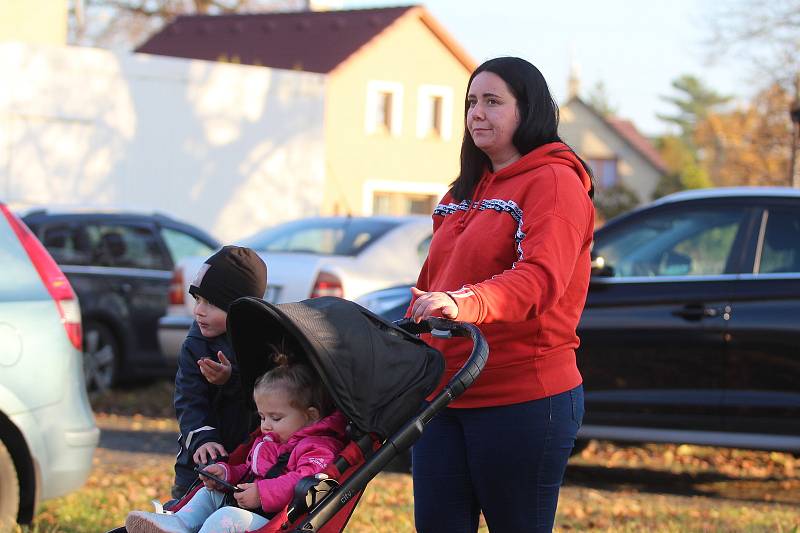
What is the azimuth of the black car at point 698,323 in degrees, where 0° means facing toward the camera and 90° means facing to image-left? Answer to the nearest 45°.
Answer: approximately 90°

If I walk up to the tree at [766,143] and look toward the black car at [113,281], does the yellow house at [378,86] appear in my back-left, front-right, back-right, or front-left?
front-right

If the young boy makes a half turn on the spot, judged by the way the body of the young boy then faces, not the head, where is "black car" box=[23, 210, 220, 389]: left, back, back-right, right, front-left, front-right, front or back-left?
front-left

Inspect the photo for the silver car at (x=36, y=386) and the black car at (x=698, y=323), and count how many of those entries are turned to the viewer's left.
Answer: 2

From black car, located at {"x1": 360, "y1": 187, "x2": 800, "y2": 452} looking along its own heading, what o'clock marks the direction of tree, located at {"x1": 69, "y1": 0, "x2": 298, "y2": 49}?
The tree is roughly at 2 o'clock from the black car.

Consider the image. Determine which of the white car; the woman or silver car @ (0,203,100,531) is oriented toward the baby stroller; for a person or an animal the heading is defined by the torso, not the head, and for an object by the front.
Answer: the woman

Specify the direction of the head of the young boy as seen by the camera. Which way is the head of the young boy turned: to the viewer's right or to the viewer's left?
to the viewer's left

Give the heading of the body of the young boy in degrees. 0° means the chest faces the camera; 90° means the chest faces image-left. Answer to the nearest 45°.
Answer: approximately 45°

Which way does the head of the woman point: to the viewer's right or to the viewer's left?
to the viewer's left

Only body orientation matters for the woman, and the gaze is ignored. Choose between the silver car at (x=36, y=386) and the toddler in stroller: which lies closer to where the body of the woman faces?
the toddler in stroller

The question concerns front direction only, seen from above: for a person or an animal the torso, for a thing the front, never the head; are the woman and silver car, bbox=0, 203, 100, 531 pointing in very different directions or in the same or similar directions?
same or similar directions

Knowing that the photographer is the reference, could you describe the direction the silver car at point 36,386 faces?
facing to the left of the viewer

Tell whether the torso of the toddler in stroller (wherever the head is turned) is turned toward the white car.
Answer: no
